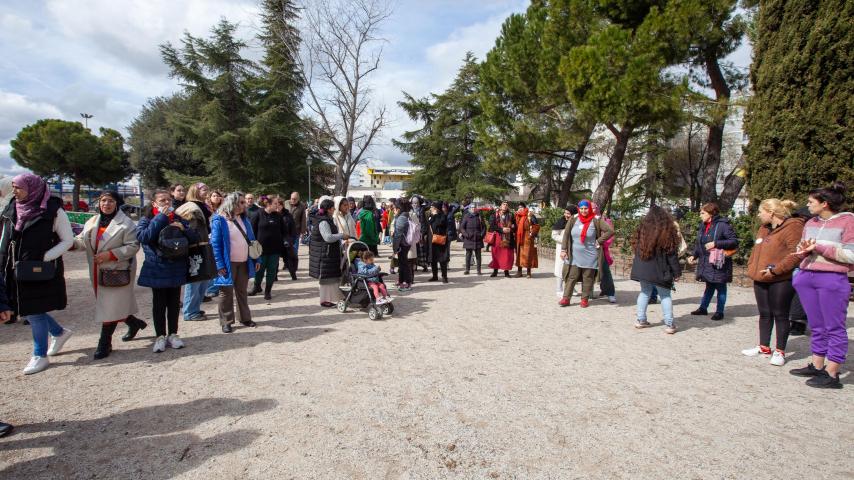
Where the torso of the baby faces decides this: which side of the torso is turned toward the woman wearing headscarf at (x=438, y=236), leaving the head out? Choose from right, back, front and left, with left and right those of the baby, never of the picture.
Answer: left

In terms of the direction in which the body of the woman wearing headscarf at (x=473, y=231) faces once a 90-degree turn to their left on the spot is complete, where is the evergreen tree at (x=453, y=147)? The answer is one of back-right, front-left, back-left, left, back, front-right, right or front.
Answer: left

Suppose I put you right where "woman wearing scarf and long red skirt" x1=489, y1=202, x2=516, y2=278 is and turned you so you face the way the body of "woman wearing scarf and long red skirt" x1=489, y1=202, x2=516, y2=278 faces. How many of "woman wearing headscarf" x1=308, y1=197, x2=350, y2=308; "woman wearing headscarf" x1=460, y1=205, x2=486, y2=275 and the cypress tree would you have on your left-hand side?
1

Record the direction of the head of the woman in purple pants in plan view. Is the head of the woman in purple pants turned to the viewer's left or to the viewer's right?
to the viewer's left

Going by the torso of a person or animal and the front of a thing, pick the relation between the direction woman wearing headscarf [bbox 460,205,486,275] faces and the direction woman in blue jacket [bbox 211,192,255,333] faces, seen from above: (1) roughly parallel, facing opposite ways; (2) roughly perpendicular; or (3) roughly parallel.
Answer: roughly perpendicular

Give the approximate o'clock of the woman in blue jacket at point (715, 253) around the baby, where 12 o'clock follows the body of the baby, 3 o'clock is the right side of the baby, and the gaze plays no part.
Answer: The woman in blue jacket is roughly at 11 o'clock from the baby.

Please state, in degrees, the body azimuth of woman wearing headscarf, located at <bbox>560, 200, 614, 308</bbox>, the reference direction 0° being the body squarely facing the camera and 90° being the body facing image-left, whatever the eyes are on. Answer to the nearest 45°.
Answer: approximately 0°

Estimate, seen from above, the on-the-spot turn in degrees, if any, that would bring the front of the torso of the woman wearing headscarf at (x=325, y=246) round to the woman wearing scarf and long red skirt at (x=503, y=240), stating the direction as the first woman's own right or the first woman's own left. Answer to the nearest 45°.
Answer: approximately 45° to the first woman's own left
